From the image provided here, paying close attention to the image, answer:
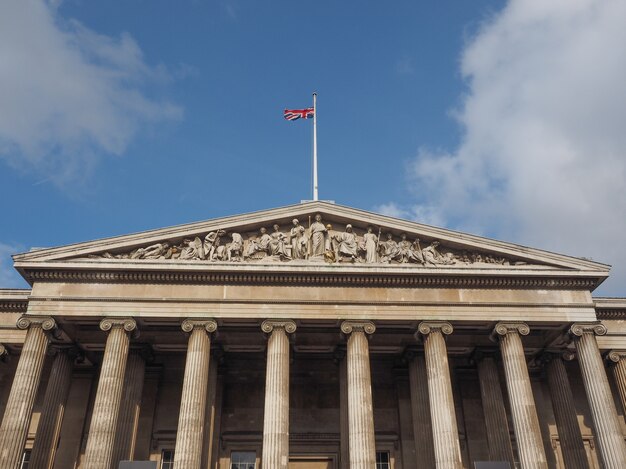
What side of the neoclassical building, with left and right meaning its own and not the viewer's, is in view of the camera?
front
